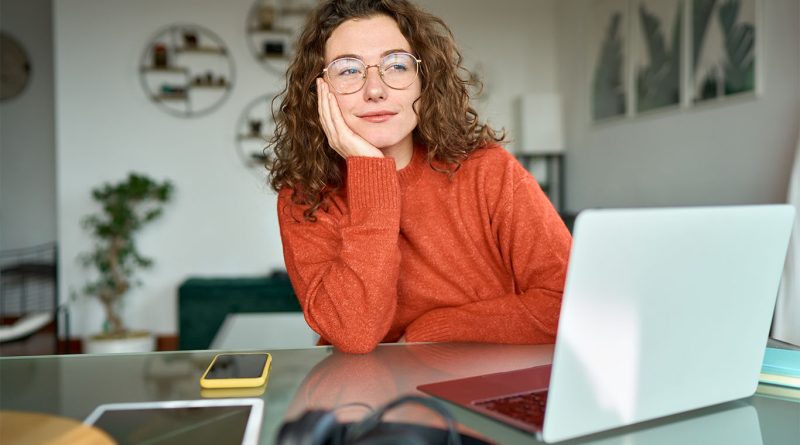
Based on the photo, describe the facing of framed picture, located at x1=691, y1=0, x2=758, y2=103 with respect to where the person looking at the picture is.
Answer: facing the viewer and to the left of the viewer

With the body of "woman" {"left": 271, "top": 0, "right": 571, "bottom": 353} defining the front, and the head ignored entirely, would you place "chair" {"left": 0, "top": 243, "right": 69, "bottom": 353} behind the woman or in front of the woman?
behind

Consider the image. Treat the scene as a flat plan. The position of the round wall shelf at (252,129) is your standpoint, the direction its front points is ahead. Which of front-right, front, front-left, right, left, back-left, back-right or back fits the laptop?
front

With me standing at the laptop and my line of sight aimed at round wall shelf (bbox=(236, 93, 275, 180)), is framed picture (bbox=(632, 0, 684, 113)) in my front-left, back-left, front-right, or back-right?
front-right

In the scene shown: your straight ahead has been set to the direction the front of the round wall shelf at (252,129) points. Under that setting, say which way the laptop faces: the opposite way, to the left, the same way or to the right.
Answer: the opposite way

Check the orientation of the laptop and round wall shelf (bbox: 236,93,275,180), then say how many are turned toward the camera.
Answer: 1

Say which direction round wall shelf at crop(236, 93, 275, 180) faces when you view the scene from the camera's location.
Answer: facing the viewer

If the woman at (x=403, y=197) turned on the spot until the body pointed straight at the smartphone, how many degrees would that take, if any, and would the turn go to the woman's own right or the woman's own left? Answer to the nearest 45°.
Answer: approximately 45° to the woman's own right

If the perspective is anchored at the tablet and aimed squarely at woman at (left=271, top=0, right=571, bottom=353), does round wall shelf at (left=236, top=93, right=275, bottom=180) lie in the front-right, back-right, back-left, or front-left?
front-left

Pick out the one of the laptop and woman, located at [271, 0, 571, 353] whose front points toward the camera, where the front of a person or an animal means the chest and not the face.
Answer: the woman

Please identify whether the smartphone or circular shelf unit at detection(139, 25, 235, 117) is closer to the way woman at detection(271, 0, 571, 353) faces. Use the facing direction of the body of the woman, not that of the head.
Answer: the smartphone

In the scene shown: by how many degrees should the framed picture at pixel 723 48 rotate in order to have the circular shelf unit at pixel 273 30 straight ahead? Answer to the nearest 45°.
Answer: approximately 45° to its right

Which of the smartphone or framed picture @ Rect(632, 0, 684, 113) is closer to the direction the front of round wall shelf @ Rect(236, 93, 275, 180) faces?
the smartphone

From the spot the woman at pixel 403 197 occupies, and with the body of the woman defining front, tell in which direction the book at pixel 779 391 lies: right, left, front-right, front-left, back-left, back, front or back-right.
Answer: front-left

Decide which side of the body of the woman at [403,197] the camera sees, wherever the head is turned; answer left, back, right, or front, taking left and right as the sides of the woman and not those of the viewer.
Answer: front

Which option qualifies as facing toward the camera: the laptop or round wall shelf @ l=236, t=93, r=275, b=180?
the round wall shelf

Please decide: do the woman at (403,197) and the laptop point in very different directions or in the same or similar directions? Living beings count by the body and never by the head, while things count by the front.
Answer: very different directions

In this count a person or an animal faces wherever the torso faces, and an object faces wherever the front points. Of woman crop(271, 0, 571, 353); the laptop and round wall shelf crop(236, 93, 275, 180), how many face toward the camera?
2

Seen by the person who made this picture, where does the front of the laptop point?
facing away from the viewer and to the left of the viewer
